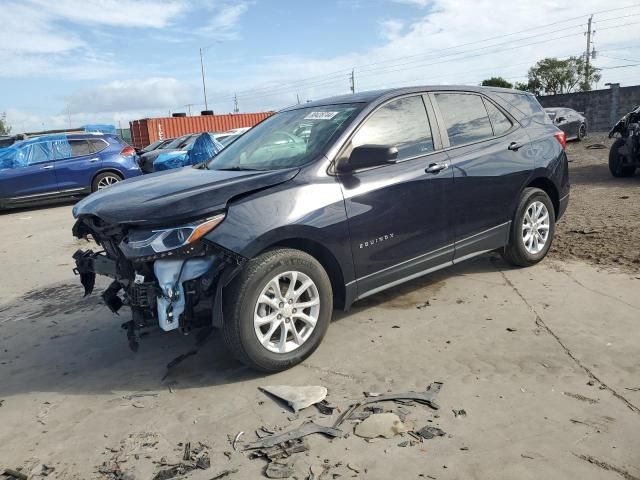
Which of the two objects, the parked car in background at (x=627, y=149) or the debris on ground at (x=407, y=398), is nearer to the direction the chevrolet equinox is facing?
the debris on ground

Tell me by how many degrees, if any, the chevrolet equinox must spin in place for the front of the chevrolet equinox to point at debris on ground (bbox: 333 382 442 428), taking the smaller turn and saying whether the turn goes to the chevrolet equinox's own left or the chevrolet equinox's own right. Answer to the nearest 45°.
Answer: approximately 90° to the chevrolet equinox's own left

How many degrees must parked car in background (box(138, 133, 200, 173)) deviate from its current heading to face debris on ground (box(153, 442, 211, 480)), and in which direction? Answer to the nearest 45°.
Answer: approximately 45° to its left

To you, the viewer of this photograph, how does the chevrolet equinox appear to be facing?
facing the viewer and to the left of the viewer

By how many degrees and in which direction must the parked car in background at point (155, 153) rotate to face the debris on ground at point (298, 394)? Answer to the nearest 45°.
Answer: approximately 45° to its left

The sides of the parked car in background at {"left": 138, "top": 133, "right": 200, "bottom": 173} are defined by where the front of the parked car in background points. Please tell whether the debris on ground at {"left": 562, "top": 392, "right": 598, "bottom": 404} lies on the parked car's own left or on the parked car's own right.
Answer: on the parked car's own left

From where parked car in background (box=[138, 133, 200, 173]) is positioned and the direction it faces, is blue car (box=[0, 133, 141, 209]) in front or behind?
in front

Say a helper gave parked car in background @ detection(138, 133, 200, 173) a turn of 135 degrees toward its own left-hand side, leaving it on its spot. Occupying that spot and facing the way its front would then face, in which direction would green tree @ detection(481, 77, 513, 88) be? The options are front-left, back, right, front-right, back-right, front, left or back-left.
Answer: front-left

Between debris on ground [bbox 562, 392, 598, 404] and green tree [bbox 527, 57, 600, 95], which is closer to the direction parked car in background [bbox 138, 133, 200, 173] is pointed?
the debris on ground

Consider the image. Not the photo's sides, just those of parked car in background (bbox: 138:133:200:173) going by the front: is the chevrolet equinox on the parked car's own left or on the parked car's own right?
on the parked car's own left

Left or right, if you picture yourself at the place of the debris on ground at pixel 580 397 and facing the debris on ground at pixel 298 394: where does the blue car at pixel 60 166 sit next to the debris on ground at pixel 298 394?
right

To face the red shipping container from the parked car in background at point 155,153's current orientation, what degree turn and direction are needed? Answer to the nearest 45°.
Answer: approximately 135° to its right

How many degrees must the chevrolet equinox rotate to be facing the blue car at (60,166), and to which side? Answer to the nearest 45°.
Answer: approximately 90° to its right
